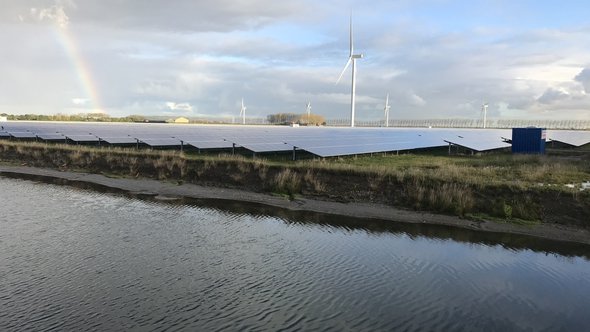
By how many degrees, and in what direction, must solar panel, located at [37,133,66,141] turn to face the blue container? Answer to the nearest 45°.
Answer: approximately 45° to its left

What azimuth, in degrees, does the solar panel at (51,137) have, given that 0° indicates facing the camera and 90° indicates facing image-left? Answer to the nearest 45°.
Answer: approximately 0°
